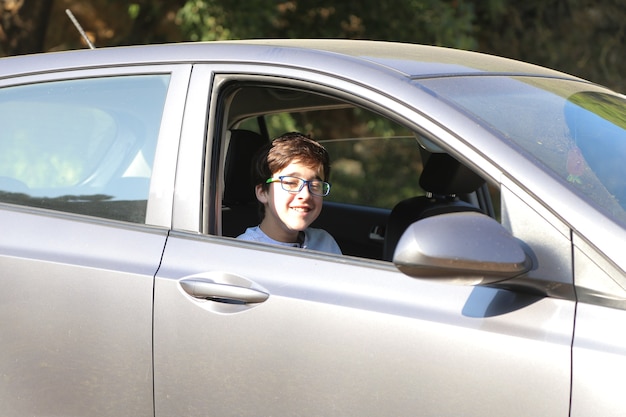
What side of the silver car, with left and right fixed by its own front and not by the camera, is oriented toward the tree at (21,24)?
back

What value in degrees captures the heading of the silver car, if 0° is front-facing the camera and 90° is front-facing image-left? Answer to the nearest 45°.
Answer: approximately 315°

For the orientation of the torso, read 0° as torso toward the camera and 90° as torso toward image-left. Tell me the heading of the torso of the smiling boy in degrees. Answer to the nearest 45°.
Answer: approximately 315°

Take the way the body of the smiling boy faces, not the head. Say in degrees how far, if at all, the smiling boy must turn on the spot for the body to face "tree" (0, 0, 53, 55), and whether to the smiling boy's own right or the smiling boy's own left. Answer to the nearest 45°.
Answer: approximately 180°
